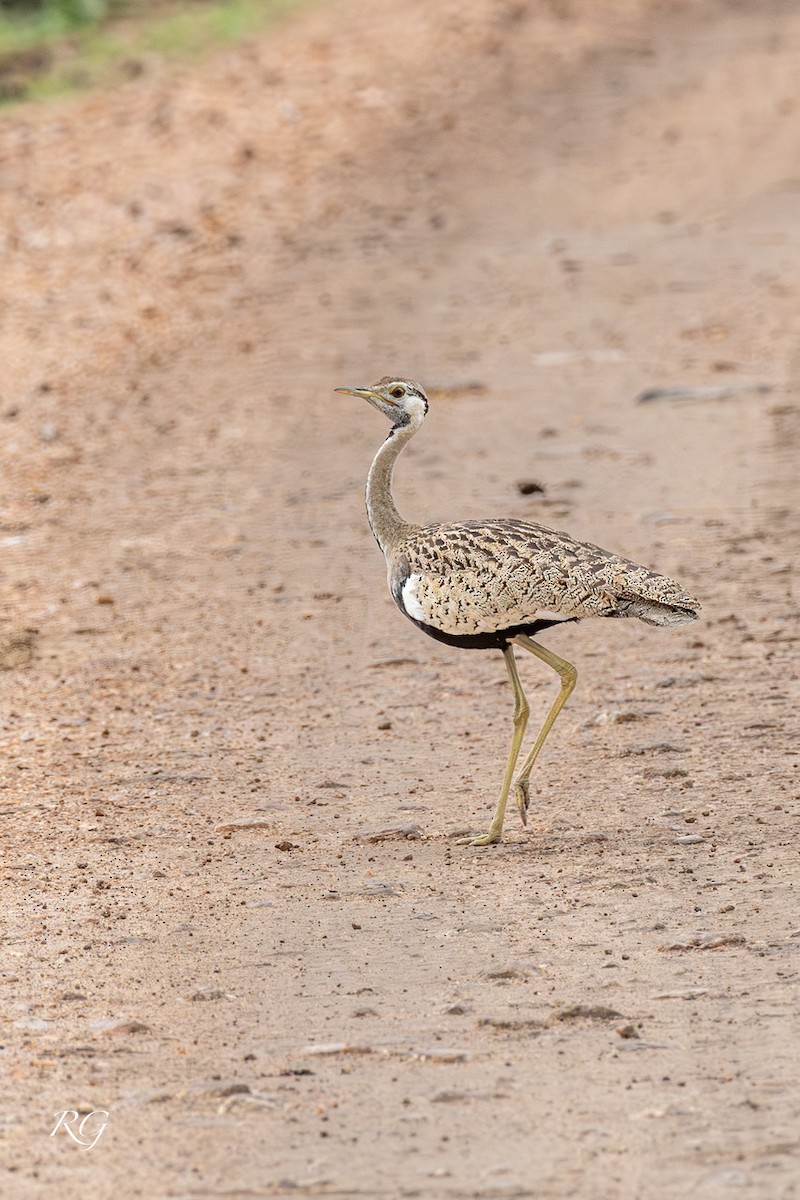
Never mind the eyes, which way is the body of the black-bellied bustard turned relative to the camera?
to the viewer's left
